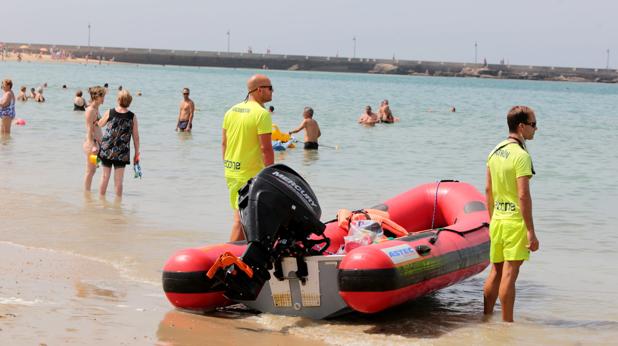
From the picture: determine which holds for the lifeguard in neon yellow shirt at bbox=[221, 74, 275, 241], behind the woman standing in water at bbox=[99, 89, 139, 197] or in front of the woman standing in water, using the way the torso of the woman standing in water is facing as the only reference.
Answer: behind

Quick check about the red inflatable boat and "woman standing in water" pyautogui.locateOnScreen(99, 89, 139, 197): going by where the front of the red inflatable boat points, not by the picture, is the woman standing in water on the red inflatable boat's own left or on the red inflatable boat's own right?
on the red inflatable boat's own left

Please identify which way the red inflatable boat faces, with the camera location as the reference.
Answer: facing away from the viewer and to the right of the viewer

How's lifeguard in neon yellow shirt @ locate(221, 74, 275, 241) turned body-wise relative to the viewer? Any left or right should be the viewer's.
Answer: facing away from the viewer and to the right of the viewer

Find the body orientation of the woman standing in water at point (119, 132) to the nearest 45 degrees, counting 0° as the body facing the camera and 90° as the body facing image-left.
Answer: approximately 180°
